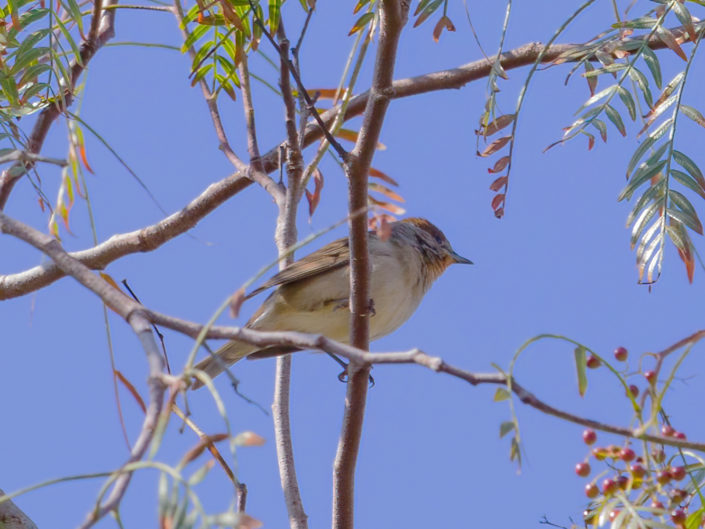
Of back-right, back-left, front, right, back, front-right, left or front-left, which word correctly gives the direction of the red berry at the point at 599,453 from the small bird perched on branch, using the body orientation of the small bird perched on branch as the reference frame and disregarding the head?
front

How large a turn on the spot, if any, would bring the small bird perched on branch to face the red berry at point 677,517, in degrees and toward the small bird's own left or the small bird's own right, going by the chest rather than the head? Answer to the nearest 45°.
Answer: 0° — it already faces it

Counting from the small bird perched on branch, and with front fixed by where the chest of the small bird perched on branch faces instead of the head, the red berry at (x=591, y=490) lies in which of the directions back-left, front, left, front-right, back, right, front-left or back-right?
front

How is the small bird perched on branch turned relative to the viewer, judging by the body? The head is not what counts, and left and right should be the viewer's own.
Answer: facing to the right of the viewer

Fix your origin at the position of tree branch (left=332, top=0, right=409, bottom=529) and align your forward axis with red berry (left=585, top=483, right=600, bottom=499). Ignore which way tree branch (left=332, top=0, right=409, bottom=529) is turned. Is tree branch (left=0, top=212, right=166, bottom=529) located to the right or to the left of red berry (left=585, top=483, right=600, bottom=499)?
right
